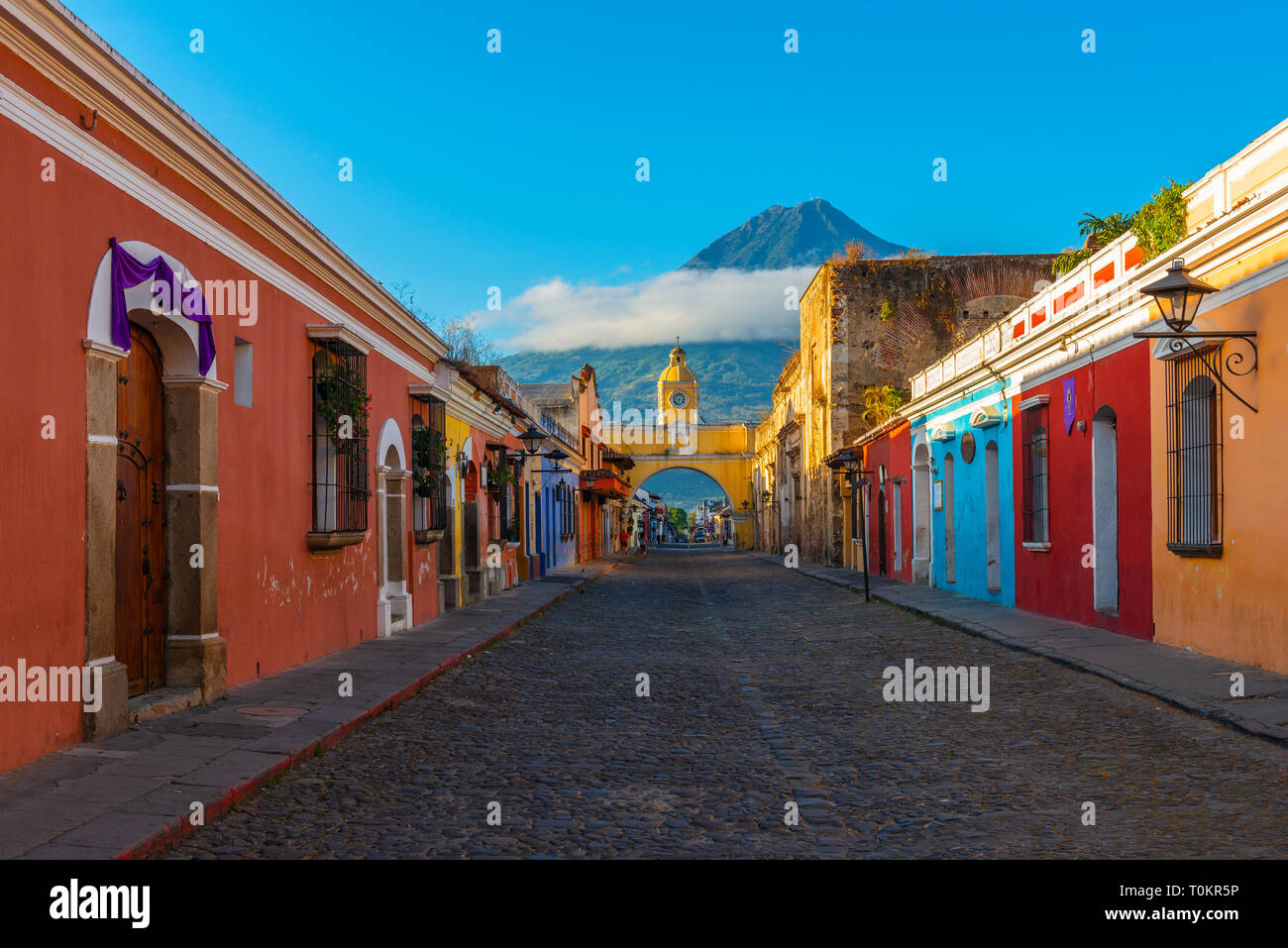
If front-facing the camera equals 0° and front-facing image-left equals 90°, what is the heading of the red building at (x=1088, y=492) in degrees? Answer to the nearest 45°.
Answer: approximately 45°

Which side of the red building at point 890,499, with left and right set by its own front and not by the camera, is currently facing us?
left

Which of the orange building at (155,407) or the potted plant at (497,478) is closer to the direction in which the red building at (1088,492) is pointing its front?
the orange building

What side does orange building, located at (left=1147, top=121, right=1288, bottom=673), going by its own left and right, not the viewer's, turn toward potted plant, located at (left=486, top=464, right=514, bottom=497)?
right

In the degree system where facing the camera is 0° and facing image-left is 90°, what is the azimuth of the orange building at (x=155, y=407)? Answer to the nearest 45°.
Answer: approximately 315°

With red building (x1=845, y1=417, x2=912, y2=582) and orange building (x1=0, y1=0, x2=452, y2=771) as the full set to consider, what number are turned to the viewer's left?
1

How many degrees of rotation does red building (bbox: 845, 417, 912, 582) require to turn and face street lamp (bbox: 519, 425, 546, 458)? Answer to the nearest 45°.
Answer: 0° — it already faces it

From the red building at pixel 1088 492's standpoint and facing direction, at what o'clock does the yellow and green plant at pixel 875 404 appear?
The yellow and green plant is roughly at 4 o'clock from the red building.

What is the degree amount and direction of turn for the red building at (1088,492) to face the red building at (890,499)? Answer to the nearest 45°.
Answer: approximately 135° to its right

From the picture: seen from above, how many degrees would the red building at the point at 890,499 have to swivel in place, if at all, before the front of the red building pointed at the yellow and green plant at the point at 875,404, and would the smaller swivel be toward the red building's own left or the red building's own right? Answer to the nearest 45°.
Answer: approximately 90° to the red building's own right

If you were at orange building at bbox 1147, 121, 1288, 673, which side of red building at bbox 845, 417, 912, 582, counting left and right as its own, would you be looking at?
left
